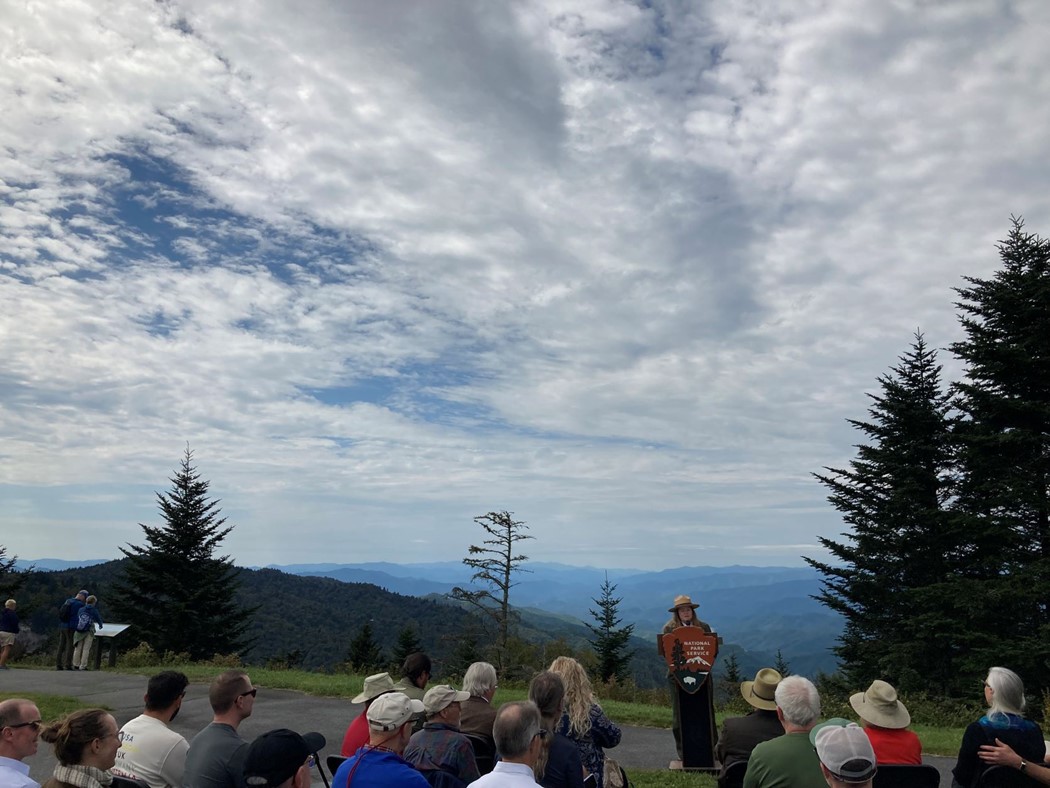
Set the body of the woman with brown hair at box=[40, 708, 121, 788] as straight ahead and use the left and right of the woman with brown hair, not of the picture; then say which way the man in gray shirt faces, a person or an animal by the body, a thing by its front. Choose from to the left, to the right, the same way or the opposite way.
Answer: the same way

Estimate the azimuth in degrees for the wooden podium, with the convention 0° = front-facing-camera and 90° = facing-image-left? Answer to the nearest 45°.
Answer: approximately 0°

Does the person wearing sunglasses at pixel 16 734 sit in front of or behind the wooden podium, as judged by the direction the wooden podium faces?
in front

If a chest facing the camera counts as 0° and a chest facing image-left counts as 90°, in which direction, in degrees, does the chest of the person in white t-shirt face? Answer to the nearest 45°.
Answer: approximately 225°

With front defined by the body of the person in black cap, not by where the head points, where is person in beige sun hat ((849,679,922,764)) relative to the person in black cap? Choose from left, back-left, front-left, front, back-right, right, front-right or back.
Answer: front-right

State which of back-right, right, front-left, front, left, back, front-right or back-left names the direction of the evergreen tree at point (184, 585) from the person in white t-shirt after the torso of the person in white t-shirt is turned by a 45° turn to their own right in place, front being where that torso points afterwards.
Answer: left

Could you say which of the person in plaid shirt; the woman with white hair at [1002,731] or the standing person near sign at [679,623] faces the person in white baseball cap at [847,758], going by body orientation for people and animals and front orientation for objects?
the standing person near sign

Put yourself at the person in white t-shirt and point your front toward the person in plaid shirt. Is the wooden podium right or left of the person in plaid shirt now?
left

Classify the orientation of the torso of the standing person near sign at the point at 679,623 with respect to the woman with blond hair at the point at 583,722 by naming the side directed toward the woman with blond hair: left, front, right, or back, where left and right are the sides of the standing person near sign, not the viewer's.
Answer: front

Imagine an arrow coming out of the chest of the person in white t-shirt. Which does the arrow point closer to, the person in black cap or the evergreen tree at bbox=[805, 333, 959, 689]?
the evergreen tree

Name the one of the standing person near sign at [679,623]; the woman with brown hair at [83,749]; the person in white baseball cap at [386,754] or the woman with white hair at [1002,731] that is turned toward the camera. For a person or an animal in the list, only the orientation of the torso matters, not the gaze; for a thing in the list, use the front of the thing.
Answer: the standing person near sign

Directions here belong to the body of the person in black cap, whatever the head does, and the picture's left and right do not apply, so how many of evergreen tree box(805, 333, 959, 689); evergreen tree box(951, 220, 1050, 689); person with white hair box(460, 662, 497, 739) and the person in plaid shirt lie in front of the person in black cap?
4

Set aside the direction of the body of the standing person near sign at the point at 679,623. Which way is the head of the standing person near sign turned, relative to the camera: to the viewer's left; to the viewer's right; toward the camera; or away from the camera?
toward the camera

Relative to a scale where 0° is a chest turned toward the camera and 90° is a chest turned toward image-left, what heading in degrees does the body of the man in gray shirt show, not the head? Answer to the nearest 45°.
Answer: approximately 225°

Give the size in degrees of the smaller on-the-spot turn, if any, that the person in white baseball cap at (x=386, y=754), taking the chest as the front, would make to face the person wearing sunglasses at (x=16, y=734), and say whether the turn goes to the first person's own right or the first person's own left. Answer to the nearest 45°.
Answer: approximately 135° to the first person's own left

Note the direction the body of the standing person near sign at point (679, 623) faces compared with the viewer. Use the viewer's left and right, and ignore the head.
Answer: facing the viewer

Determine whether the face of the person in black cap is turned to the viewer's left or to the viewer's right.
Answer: to the viewer's right

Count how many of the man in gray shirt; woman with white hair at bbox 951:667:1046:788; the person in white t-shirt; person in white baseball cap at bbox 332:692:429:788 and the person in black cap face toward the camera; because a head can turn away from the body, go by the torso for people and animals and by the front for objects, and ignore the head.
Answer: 0

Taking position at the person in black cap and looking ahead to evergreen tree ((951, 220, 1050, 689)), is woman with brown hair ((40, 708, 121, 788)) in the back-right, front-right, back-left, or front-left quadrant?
back-left
